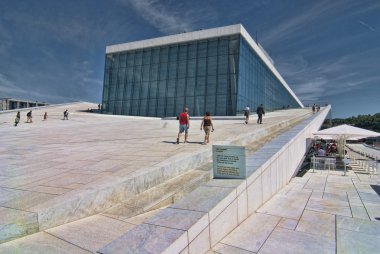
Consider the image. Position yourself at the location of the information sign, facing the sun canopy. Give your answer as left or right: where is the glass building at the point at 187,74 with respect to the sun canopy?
left

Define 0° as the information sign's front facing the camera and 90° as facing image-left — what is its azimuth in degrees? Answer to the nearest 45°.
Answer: approximately 0°

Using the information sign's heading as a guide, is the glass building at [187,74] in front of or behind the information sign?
behind

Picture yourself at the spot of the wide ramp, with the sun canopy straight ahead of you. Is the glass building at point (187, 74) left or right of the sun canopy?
left
